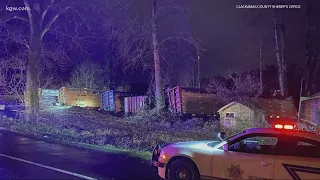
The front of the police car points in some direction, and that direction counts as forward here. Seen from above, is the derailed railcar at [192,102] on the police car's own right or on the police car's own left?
on the police car's own right

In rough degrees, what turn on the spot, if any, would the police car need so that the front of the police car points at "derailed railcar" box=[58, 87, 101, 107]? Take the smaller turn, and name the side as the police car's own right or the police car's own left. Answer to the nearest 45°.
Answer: approximately 45° to the police car's own right

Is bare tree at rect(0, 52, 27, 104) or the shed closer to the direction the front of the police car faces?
the bare tree

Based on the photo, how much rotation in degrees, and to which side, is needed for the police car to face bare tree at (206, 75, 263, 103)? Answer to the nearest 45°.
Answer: approximately 90° to its right

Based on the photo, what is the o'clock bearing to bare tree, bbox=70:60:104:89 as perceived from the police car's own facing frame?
The bare tree is roughly at 2 o'clock from the police car.

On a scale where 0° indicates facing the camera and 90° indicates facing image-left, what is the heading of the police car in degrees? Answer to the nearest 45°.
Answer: approximately 90°

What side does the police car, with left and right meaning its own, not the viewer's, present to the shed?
right

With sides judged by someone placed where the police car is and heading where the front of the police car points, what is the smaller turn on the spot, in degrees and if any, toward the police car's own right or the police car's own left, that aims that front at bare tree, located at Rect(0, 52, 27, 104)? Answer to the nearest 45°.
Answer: approximately 45° to the police car's own right

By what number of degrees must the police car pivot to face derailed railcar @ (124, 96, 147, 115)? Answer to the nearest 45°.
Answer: approximately 90° to its right

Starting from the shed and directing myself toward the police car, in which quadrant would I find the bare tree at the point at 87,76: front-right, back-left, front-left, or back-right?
back-right
